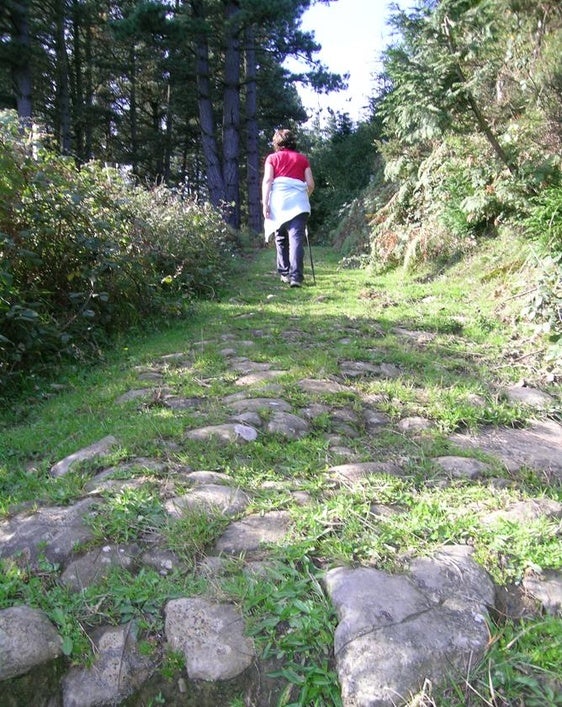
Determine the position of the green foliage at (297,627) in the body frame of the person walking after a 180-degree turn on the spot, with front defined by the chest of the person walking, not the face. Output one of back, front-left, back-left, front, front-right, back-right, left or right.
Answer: front

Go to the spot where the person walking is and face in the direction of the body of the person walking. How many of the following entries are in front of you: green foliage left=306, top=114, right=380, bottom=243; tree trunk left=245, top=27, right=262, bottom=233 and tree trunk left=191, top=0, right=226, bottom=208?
3

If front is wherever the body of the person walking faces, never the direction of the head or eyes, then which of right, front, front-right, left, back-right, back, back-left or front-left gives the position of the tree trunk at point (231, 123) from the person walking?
front

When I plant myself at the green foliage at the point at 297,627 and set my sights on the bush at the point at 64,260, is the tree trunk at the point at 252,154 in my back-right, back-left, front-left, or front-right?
front-right

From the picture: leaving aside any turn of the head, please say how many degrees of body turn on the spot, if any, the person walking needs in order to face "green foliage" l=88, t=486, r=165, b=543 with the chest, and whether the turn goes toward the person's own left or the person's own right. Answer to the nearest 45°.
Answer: approximately 180°

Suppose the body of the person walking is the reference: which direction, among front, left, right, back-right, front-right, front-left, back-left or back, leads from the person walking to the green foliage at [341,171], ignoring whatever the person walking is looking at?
front

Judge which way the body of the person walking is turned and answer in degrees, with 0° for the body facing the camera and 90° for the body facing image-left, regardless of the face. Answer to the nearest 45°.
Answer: approximately 180°

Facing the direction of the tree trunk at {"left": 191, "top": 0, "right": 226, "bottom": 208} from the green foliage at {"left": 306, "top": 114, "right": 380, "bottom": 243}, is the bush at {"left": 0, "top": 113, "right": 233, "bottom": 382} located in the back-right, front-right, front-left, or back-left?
front-left

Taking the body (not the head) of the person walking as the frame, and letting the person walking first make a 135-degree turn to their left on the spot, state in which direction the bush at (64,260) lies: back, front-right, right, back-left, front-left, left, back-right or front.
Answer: front

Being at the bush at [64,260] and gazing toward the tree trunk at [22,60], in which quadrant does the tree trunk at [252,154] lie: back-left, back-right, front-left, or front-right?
front-right

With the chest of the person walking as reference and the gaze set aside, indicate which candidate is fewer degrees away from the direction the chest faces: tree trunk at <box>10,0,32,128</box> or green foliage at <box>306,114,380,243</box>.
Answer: the green foliage

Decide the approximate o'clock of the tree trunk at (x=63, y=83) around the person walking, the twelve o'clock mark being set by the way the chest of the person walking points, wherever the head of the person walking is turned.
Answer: The tree trunk is roughly at 11 o'clock from the person walking.

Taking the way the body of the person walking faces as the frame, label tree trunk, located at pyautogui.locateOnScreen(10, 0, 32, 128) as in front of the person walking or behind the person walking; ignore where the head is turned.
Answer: in front

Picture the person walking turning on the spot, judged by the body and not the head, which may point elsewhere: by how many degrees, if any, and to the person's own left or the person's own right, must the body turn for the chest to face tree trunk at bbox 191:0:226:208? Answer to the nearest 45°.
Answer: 0° — they already face it

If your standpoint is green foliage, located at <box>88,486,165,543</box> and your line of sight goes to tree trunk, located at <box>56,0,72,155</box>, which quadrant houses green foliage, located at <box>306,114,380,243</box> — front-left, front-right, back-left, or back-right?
front-right
